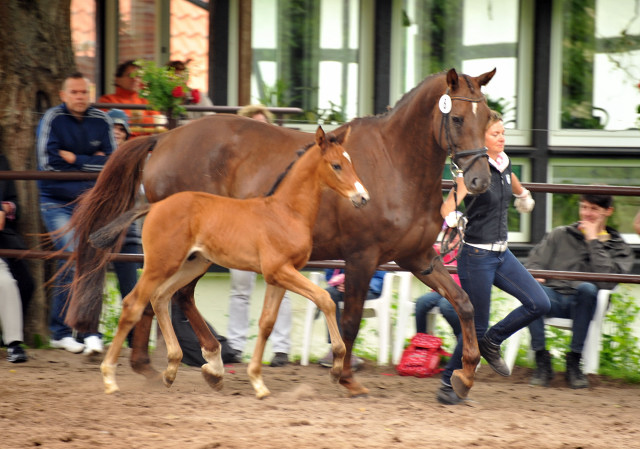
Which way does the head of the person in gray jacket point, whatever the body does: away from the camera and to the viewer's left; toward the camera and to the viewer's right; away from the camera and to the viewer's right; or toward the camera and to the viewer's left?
toward the camera and to the viewer's left

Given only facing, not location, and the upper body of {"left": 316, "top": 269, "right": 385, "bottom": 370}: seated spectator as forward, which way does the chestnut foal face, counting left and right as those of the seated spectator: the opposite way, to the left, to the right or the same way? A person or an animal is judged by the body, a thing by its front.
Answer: to the left

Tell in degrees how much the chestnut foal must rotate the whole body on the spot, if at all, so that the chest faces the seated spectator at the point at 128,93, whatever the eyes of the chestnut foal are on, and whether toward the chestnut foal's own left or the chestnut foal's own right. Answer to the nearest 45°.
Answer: approximately 90° to the chestnut foal's own left

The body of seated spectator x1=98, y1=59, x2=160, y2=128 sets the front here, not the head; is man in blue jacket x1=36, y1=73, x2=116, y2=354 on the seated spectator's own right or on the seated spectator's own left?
on the seated spectator's own right

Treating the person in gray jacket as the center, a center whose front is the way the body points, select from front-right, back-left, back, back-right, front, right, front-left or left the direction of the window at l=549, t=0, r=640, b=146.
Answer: back

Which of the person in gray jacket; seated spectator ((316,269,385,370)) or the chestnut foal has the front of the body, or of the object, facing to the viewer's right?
the chestnut foal

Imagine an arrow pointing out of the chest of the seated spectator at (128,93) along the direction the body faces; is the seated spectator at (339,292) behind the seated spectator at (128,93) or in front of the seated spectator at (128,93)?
in front

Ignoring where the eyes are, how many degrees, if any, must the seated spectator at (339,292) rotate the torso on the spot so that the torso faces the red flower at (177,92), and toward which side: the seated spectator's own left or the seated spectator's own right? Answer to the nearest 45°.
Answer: approximately 135° to the seated spectator's own right

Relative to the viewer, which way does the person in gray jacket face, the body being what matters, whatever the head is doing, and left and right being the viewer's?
facing the viewer

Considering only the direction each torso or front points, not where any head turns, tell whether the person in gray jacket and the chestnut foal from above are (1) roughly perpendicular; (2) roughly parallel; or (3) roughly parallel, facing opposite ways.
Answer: roughly perpendicular

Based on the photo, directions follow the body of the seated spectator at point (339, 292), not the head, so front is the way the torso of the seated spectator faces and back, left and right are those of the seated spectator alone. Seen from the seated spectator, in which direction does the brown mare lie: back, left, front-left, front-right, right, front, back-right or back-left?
front

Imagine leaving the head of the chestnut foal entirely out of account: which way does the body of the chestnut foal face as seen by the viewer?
to the viewer's right

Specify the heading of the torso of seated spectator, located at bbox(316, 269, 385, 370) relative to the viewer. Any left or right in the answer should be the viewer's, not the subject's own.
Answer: facing the viewer

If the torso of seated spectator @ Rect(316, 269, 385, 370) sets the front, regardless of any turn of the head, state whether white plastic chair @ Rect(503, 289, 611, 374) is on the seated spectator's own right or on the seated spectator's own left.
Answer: on the seated spectator's own left
